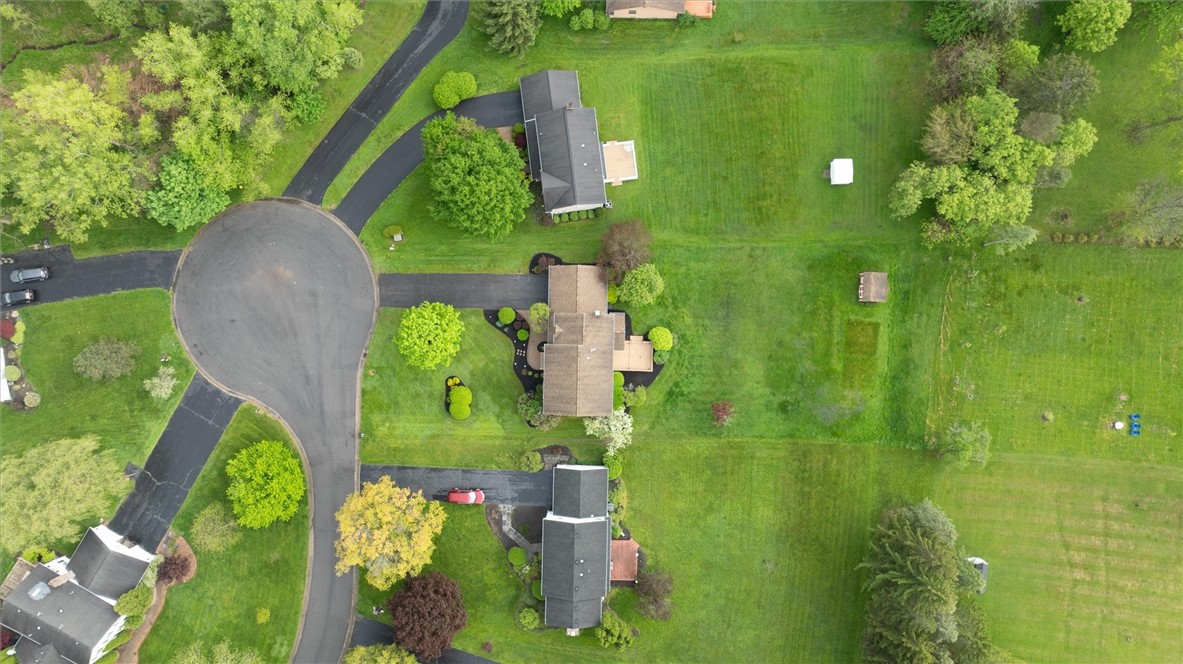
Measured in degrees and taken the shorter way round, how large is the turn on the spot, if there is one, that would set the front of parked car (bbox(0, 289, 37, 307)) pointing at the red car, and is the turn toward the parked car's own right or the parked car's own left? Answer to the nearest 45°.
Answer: approximately 135° to the parked car's own left

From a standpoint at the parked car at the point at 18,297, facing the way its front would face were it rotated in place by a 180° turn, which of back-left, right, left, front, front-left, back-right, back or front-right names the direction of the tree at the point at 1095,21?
front-right

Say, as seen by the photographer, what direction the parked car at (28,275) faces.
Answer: facing to the left of the viewer

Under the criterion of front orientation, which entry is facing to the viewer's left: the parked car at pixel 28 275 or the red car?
the parked car

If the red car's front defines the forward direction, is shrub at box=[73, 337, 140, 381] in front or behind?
behind

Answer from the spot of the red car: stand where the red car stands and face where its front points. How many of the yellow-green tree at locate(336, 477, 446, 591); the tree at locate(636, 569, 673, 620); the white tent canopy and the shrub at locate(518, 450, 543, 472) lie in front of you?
3

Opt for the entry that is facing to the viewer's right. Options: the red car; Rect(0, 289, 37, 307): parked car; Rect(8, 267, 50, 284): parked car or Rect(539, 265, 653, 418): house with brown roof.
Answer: the red car

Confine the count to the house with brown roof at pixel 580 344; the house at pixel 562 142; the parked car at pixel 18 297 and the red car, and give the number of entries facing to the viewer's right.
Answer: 1

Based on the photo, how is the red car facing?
to the viewer's right

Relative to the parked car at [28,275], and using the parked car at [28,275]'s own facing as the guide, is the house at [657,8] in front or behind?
behind

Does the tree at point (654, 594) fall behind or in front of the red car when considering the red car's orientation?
in front

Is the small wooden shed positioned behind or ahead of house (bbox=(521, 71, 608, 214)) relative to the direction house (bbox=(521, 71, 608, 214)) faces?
behind

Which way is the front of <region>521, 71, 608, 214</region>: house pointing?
to the viewer's left

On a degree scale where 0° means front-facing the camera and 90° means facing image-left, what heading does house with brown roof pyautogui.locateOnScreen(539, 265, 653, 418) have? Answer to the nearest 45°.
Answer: approximately 90°
